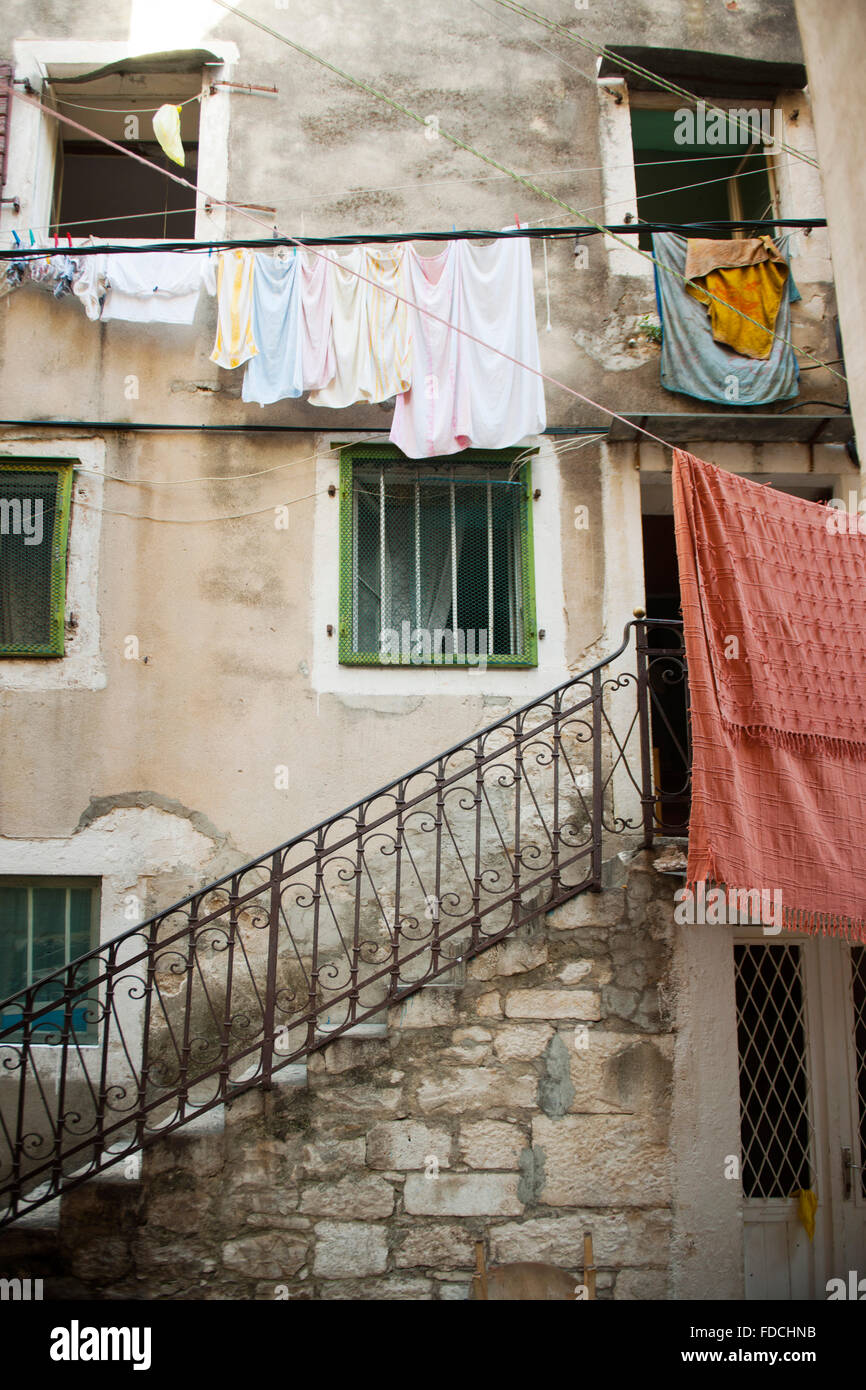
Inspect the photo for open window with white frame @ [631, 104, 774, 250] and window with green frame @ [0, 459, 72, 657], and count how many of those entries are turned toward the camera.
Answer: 2

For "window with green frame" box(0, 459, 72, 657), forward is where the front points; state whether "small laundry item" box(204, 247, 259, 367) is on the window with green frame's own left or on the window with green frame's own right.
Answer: on the window with green frame's own left

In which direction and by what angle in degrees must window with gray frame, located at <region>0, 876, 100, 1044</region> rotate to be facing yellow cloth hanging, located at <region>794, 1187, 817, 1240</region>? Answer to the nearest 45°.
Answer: approximately 90° to its left

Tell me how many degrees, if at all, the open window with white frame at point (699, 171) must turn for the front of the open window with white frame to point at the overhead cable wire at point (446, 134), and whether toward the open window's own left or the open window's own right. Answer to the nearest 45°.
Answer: approximately 45° to the open window's own right

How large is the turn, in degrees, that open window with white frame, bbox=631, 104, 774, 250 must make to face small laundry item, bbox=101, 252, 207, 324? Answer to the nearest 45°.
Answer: approximately 45° to its right
